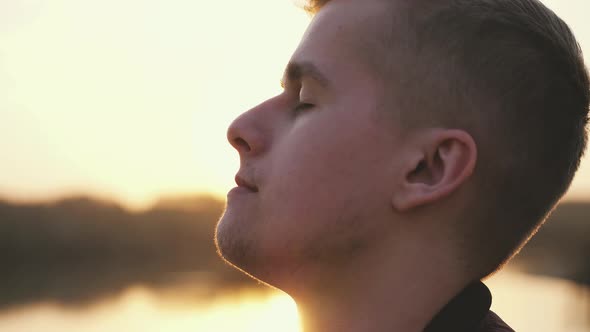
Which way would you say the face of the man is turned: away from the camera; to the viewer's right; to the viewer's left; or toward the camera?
to the viewer's left

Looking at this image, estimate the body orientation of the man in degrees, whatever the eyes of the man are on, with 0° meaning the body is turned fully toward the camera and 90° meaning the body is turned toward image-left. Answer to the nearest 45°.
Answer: approximately 90°
